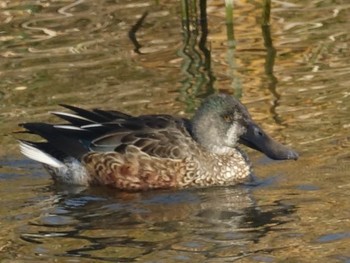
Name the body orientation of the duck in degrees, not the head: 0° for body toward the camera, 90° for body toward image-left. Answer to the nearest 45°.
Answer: approximately 270°
